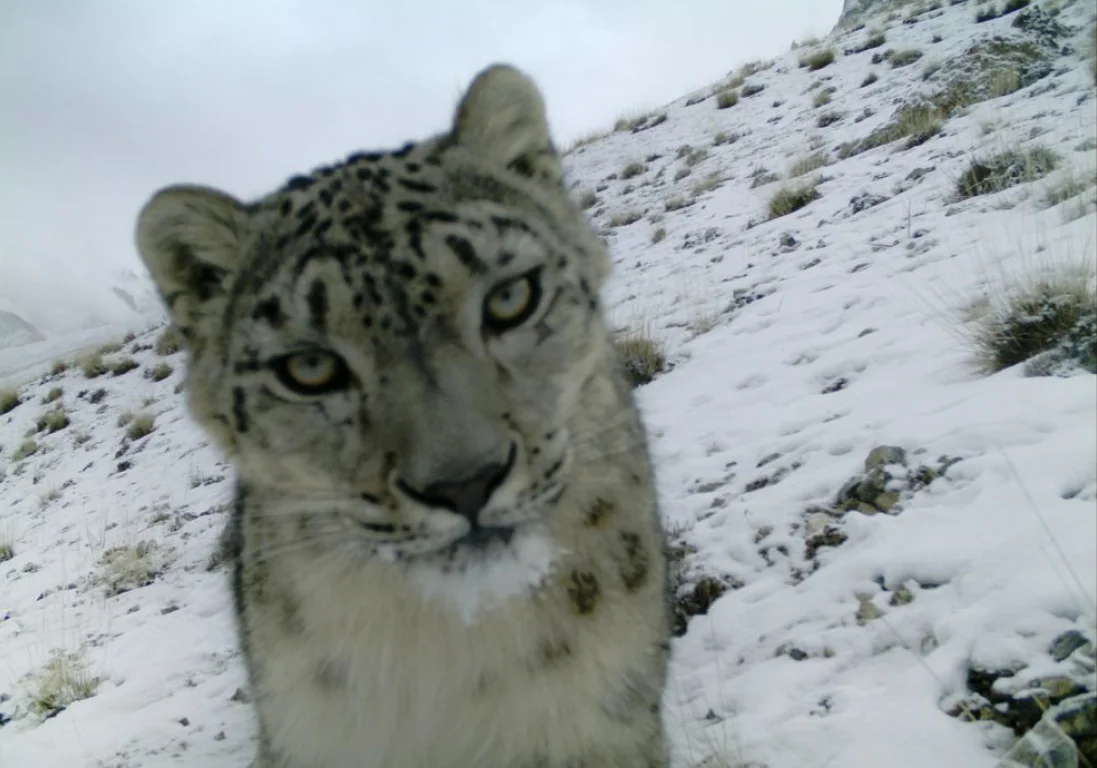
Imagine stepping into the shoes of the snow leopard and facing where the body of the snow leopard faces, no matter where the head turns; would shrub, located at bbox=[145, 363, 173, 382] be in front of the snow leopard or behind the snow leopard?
behind

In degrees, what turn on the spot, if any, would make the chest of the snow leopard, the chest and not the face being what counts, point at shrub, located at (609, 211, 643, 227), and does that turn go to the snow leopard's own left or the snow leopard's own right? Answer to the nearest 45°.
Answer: approximately 135° to the snow leopard's own left

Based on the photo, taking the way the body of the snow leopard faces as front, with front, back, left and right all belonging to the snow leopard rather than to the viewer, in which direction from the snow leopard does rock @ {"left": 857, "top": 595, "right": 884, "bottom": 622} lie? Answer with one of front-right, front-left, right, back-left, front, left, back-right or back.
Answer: left

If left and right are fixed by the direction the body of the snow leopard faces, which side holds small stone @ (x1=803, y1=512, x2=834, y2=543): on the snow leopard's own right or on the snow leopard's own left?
on the snow leopard's own left

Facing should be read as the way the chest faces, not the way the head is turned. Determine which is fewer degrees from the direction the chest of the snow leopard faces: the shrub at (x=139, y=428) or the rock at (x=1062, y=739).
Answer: the rock

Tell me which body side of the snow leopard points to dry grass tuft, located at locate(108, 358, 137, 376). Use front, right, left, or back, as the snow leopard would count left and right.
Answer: back

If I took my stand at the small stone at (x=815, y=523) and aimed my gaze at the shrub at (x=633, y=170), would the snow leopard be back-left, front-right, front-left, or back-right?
back-left

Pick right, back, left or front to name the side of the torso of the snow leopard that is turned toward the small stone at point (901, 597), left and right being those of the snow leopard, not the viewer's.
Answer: left

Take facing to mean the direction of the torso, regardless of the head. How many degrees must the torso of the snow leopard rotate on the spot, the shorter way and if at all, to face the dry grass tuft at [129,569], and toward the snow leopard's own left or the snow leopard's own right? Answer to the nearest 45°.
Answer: approximately 135° to the snow leopard's own right

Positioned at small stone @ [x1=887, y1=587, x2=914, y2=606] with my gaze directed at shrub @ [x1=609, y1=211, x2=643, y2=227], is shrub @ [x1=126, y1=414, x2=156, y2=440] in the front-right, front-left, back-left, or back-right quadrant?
front-left

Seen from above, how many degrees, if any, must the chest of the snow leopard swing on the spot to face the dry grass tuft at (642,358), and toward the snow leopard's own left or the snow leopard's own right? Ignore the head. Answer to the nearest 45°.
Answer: approximately 135° to the snow leopard's own left

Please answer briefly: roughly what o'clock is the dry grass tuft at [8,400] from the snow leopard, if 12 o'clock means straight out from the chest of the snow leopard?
The dry grass tuft is roughly at 5 o'clock from the snow leopard.

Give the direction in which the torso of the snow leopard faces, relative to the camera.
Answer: toward the camera

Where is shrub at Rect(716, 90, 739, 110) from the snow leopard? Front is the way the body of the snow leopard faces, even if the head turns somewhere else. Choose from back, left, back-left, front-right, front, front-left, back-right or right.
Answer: back-left

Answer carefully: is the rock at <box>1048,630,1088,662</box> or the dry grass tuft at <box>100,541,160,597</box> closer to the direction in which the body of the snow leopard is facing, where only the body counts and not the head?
the rock

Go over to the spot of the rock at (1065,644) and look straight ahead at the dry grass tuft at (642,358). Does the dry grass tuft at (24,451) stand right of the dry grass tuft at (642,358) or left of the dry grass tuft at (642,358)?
left
